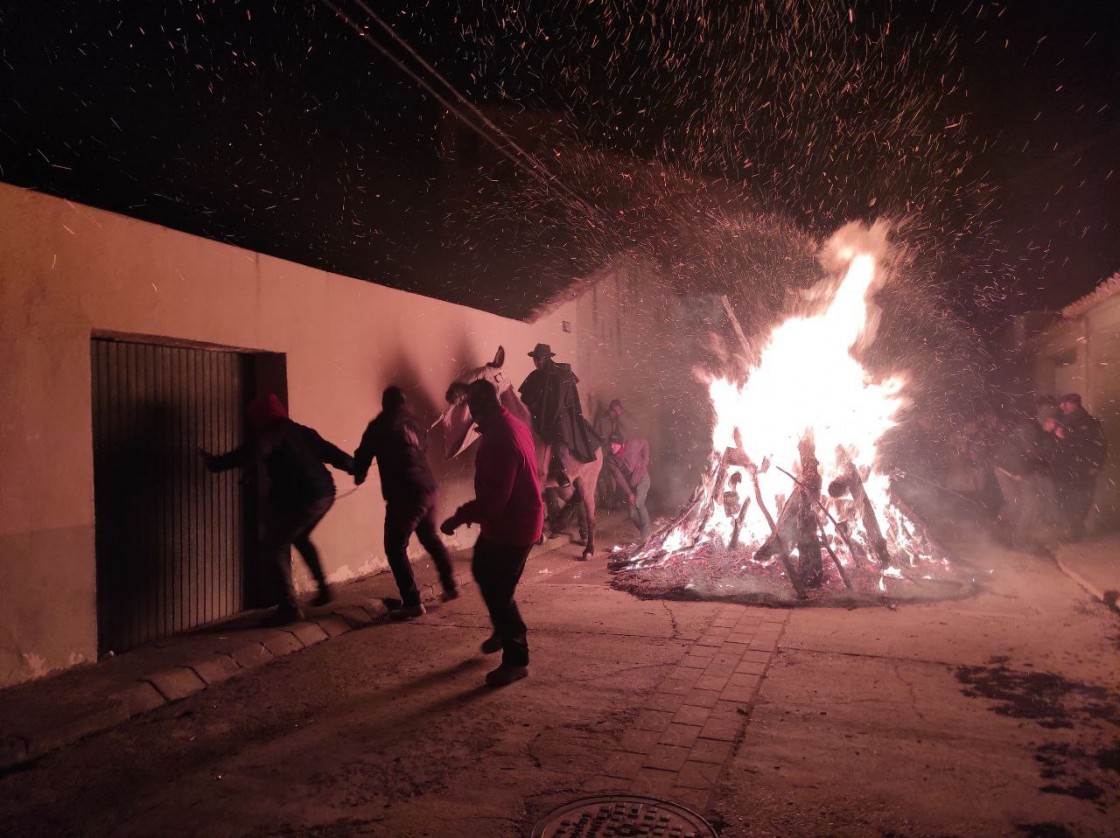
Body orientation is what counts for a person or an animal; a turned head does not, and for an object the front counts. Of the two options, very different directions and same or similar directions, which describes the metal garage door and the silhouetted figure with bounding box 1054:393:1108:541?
very different directions

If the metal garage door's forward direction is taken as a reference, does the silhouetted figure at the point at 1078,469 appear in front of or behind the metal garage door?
in front

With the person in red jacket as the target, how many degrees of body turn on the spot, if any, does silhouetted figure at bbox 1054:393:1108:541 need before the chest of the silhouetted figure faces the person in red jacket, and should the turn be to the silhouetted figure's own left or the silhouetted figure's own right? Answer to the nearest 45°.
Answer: approximately 90° to the silhouetted figure's own left

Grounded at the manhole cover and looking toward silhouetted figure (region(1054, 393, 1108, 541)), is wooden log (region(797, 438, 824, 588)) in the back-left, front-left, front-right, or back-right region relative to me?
front-left

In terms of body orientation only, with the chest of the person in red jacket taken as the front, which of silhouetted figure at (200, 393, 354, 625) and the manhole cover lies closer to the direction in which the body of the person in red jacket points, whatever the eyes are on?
the silhouetted figure

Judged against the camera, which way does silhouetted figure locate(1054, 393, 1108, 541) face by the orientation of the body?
to the viewer's left

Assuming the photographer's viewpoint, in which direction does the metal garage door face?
facing the viewer and to the right of the viewer

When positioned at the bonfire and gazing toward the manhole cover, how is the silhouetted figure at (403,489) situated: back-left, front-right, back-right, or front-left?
front-right

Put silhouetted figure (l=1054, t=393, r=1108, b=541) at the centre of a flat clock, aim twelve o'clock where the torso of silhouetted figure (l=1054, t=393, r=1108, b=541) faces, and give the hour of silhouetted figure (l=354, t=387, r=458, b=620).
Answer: silhouetted figure (l=354, t=387, r=458, b=620) is roughly at 10 o'clock from silhouetted figure (l=1054, t=393, r=1108, b=541).
